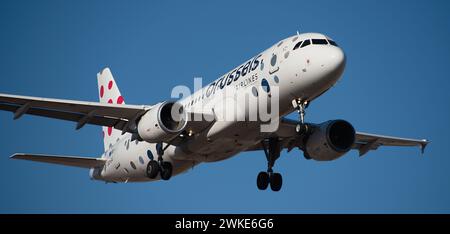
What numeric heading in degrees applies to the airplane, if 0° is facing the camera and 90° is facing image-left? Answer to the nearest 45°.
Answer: approximately 315°
